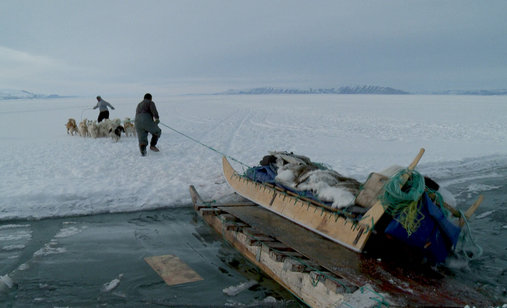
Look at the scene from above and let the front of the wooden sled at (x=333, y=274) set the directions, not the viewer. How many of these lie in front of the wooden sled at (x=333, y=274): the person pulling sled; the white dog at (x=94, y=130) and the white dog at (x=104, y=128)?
3

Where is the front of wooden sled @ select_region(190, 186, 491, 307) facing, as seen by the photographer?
facing away from the viewer and to the left of the viewer

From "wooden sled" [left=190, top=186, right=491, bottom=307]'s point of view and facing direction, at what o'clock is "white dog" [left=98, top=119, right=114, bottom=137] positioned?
The white dog is roughly at 12 o'clock from the wooden sled.

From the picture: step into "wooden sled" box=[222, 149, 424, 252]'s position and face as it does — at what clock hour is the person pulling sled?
The person pulling sled is roughly at 12 o'clock from the wooden sled.

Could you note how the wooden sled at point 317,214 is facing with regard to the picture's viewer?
facing away from the viewer and to the left of the viewer

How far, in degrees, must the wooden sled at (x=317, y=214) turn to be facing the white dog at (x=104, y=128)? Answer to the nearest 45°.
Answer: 0° — it already faces it

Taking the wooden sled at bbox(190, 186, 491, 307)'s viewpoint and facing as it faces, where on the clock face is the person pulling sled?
The person pulling sled is roughly at 12 o'clock from the wooden sled.
